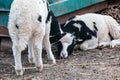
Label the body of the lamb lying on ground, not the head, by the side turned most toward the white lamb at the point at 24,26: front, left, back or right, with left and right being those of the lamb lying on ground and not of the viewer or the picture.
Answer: front

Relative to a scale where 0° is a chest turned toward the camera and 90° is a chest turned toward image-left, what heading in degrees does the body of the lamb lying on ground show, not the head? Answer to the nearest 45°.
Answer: approximately 45°
